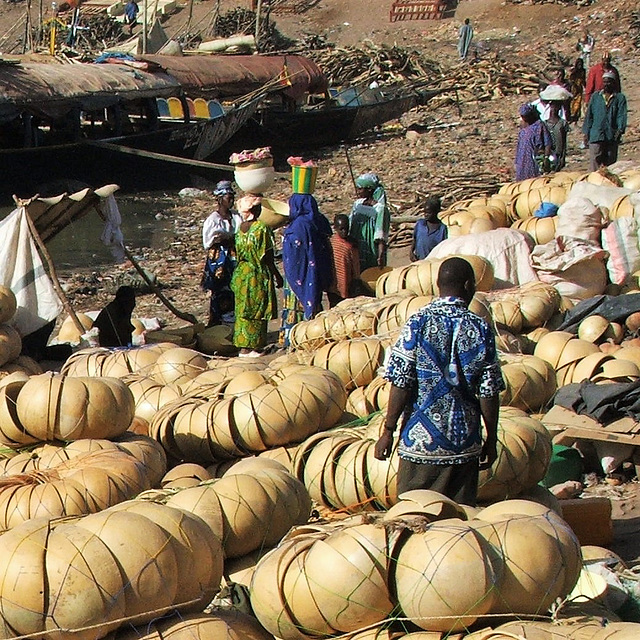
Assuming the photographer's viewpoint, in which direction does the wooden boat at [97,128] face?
facing to the right of the viewer

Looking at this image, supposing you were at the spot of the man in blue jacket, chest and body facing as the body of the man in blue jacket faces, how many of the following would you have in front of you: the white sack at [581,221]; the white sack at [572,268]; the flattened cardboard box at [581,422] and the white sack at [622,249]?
4

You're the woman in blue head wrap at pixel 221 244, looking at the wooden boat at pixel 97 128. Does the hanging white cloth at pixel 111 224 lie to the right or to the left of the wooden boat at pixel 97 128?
left

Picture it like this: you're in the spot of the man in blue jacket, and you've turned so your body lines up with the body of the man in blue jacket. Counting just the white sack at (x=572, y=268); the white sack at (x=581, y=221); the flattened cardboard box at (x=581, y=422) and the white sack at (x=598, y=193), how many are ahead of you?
4

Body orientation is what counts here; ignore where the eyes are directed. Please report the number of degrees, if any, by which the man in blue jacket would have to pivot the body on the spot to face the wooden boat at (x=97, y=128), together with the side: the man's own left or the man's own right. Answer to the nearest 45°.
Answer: approximately 135° to the man's own right

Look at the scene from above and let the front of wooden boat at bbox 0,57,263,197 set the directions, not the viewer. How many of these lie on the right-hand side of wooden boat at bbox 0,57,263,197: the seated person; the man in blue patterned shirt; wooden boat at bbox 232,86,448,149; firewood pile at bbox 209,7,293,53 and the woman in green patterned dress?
3

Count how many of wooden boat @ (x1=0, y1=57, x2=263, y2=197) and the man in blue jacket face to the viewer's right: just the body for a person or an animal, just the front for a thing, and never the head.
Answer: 1

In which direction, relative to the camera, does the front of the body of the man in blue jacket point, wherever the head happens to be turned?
toward the camera

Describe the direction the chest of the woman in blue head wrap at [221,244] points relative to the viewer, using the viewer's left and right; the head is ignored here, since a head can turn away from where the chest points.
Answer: facing the viewer and to the right of the viewer

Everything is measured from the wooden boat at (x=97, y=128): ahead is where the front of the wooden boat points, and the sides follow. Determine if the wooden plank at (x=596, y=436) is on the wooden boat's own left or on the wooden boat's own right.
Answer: on the wooden boat's own right

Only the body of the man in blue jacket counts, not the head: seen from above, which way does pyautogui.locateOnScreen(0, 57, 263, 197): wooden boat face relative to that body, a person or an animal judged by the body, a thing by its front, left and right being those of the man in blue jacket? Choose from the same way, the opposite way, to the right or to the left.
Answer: to the left

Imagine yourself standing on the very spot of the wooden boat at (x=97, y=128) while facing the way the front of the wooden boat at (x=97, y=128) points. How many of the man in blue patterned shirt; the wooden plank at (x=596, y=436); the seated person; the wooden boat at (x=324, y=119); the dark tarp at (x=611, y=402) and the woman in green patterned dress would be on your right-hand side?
5
